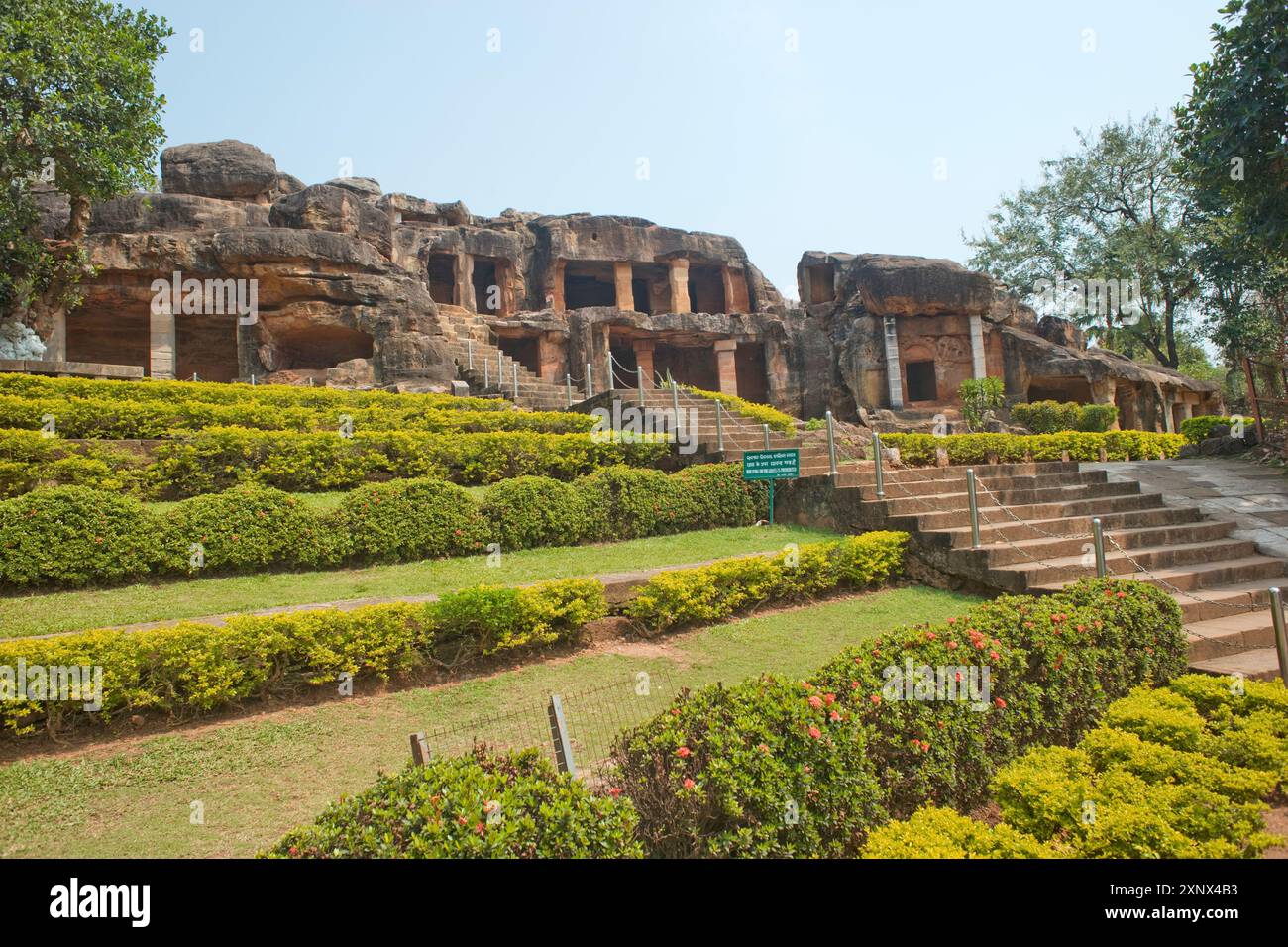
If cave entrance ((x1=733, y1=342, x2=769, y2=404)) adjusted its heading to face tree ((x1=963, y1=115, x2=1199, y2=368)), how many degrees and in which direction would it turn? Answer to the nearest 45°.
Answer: approximately 90° to its left

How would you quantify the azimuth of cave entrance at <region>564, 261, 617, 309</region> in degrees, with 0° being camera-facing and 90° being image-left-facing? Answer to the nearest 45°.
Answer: approximately 0°

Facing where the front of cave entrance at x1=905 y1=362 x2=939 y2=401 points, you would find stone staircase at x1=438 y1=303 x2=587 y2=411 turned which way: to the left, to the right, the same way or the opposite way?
to the left

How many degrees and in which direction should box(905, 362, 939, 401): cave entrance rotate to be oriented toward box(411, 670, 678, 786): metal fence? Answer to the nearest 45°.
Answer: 0° — it already faces it

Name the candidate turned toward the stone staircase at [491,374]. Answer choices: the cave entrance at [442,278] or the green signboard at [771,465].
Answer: the cave entrance

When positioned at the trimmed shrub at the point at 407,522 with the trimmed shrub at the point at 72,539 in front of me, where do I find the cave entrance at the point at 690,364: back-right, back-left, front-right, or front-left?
back-right

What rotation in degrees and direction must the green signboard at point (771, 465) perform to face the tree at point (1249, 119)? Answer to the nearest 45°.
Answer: approximately 90° to its left

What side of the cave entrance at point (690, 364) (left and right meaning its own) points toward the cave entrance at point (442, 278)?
right
